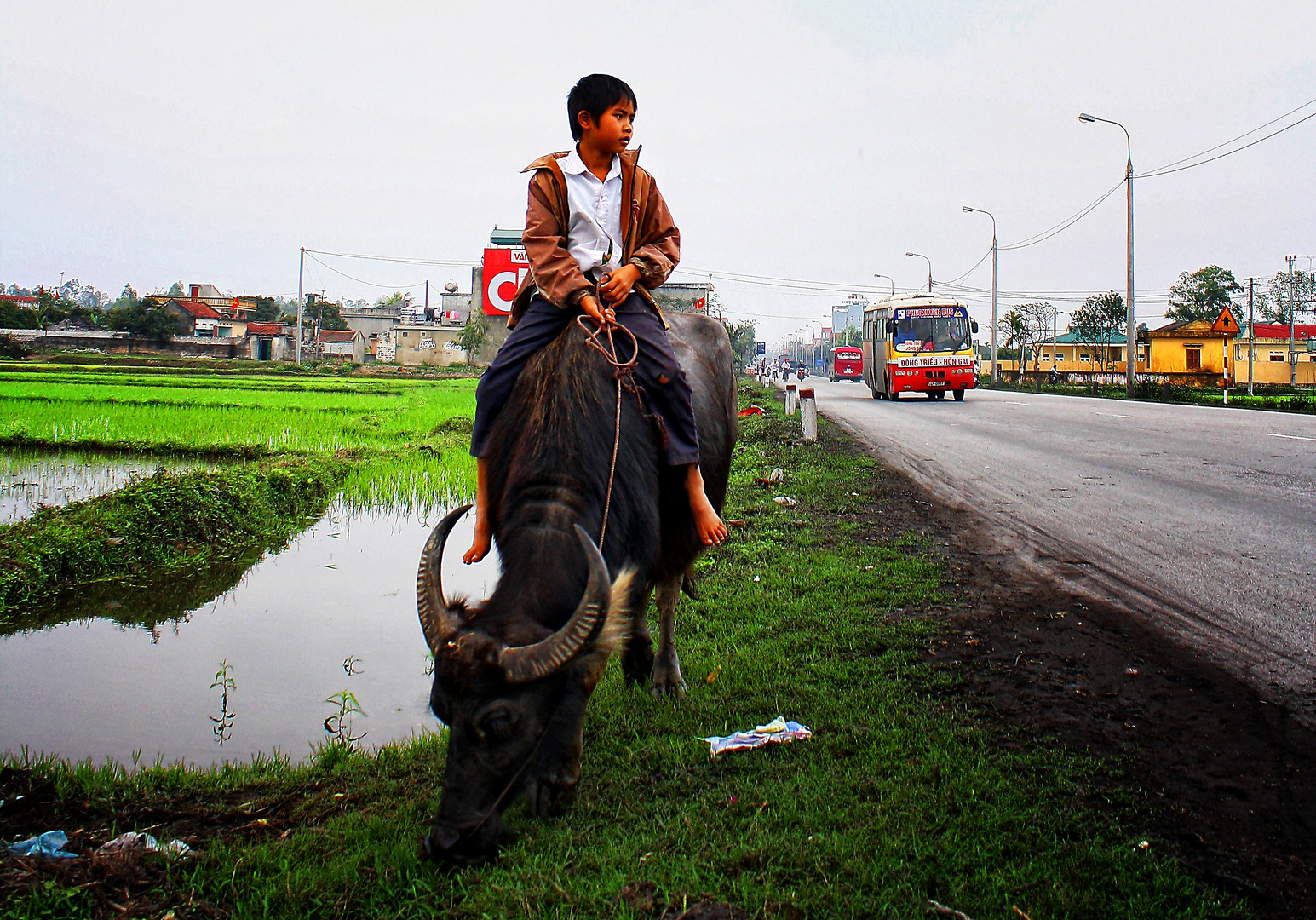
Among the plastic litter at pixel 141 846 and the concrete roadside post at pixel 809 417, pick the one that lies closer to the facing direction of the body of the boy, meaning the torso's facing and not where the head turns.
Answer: the plastic litter

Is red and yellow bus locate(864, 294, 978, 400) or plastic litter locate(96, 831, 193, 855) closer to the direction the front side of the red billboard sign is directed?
the plastic litter

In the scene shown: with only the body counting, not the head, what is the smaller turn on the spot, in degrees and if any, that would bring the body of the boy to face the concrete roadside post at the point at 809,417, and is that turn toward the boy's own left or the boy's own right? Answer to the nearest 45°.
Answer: approximately 180°

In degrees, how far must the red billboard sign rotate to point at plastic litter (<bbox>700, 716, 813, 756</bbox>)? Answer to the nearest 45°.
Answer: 0° — it already faces it

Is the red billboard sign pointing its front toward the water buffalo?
yes

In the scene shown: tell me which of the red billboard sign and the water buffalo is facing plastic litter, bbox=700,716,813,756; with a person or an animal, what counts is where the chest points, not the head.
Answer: the red billboard sign

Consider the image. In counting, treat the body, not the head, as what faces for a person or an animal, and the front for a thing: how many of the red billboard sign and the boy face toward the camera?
2

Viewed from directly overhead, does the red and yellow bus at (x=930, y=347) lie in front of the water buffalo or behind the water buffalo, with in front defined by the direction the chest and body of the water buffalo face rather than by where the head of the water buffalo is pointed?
behind

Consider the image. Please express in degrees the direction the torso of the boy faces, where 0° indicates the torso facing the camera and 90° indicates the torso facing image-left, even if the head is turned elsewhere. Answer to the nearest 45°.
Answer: approximately 0°
